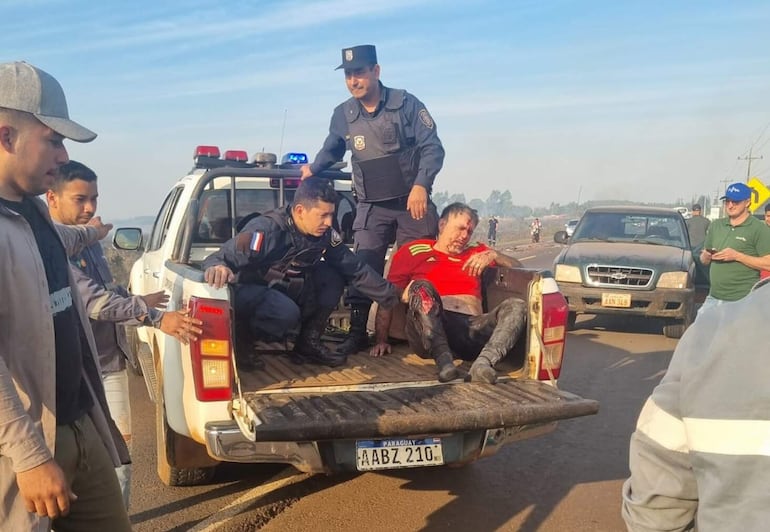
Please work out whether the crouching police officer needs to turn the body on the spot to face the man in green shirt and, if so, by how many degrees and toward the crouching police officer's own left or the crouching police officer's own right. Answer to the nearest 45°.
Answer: approximately 90° to the crouching police officer's own left

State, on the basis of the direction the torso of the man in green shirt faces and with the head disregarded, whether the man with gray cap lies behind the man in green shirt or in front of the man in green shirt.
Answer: in front

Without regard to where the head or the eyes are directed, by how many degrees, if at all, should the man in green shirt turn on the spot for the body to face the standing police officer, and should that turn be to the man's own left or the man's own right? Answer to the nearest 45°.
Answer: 0° — they already face them

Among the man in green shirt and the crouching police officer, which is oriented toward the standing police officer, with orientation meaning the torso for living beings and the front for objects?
the man in green shirt

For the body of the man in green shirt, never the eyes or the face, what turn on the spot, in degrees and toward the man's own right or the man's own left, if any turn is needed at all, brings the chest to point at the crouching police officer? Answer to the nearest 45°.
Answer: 0° — they already face them

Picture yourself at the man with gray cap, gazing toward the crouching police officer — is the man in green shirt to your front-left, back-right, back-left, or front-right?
front-right

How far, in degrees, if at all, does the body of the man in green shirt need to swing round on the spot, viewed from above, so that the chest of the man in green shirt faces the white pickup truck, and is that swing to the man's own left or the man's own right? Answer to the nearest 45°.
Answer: approximately 45° to the man's own right

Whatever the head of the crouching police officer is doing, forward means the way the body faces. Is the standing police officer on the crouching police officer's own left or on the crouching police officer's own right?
on the crouching police officer's own left

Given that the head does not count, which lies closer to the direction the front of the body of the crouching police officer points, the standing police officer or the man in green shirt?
the man in green shirt

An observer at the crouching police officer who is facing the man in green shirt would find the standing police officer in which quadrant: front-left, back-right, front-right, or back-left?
front-left

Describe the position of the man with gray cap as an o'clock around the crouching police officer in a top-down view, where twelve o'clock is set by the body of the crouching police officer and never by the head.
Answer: The man with gray cap is roughly at 2 o'clock from the crouching police officer.

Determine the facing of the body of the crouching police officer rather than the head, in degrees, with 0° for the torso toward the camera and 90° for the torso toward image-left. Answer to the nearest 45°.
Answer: approximately 315°

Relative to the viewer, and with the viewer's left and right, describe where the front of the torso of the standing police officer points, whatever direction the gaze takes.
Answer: facing the viewer and to the left of the viewer

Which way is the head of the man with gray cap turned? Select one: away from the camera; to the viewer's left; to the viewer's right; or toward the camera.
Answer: to the viewer's right

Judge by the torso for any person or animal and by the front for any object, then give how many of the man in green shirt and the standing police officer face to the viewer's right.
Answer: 0
